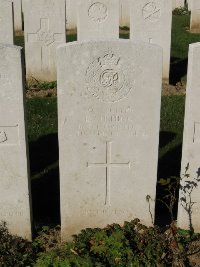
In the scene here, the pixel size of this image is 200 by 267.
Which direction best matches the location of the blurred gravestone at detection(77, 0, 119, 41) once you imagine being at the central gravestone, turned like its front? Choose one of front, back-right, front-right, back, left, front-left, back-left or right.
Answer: back

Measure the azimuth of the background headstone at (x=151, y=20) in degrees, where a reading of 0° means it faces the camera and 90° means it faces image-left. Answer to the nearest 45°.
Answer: approximately 0°

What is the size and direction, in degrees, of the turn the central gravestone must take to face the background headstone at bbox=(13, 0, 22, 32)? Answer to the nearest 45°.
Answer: approximately 180°

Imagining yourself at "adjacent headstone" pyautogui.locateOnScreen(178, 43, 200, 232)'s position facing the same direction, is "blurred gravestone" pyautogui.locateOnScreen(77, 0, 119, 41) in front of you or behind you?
behind

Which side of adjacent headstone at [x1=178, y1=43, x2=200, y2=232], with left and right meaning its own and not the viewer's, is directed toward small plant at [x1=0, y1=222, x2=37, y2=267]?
right

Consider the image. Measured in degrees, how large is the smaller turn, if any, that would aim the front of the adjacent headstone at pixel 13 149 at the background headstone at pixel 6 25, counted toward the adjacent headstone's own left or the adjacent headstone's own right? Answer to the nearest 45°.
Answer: approximately 180°
